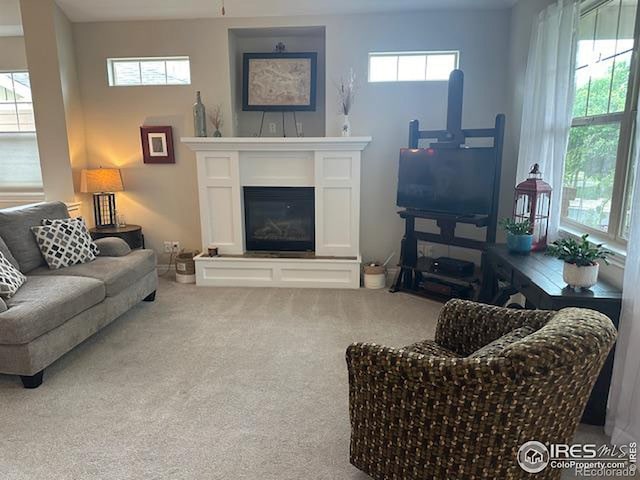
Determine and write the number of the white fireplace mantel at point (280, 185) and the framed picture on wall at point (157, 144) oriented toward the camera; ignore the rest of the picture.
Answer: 2

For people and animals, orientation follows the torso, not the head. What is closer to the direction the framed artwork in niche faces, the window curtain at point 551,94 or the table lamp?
the window curtain

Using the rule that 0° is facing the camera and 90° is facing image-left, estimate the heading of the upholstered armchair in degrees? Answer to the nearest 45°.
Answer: approximately 135°

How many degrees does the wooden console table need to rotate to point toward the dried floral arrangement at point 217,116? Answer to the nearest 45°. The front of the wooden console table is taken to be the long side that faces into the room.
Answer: approximately 45° to its right

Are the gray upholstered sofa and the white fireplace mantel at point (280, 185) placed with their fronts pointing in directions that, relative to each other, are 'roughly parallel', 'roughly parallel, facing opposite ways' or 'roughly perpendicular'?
roughly perpendicular

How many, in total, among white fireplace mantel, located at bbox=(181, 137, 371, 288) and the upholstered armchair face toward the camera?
1

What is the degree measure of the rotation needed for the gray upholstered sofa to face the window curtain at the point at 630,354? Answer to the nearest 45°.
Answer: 0° — it already faces it

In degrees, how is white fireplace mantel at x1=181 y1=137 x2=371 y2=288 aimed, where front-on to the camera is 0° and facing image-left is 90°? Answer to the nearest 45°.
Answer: approximately 0°

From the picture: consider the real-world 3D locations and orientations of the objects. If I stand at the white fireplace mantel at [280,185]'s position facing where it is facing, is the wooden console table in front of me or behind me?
in front

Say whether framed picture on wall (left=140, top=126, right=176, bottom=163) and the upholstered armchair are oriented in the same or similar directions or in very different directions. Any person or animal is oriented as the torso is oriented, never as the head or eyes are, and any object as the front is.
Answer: very different directions

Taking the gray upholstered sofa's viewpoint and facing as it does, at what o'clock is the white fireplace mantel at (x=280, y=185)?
The white fireplace mantel is roughly at 10 o'clock from the gray upholstered sofa.

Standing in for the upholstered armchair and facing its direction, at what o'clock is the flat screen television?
The flat screen television is roughly at 1 o'clock from the upholstered armchair.

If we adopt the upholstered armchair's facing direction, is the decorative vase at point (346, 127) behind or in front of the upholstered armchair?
in front

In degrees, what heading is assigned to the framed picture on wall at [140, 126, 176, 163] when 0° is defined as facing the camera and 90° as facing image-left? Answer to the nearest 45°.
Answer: approximately 0°
